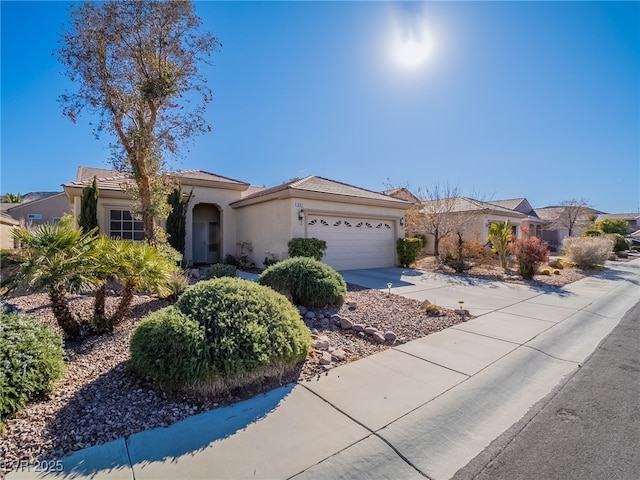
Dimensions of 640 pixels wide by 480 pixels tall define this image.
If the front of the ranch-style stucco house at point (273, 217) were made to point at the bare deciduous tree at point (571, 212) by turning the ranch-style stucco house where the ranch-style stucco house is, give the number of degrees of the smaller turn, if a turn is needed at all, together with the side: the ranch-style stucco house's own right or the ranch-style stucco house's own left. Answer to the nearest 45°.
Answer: approximately 45° to the ranch-style stucco house's own left

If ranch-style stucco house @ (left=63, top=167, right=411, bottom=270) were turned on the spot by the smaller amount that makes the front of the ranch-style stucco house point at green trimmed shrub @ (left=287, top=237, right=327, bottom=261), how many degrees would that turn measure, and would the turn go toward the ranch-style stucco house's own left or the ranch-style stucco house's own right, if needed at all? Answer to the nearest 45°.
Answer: approximately 45° to the ranch-style stucco house's own right

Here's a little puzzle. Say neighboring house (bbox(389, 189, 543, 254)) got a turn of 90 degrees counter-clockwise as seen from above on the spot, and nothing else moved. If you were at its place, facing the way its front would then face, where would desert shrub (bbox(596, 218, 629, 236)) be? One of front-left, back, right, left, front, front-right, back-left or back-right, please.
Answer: front

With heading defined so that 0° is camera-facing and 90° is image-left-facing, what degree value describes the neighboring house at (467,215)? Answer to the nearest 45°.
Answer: approximately 315°

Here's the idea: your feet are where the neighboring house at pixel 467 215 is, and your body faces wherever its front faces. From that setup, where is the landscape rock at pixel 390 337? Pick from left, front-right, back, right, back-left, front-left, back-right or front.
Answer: front-right

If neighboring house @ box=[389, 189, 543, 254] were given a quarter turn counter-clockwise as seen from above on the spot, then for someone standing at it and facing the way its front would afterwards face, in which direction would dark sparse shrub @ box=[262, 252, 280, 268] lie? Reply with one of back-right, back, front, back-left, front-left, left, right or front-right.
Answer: back

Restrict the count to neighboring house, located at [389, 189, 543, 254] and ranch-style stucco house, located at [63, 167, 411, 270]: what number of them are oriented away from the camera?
0

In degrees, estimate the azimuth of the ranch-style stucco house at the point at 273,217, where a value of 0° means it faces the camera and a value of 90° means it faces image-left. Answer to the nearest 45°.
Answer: approximately 315°

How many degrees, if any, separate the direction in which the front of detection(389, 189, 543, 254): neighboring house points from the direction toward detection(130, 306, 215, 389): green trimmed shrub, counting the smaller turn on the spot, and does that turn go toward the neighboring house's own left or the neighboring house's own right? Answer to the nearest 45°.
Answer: approximately 45° to the neighboring house's own right

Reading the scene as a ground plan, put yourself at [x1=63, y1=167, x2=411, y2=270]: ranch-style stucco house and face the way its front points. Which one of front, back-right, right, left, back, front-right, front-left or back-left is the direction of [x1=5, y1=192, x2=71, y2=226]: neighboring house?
back

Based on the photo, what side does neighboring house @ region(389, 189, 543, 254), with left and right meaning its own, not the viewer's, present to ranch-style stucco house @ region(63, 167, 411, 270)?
right

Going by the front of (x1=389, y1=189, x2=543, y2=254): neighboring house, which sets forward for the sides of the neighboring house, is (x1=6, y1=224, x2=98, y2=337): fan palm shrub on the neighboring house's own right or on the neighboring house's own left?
on the neighboring house's own right

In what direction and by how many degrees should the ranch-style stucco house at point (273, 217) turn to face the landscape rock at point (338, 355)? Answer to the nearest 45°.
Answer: approximately 45° to its right

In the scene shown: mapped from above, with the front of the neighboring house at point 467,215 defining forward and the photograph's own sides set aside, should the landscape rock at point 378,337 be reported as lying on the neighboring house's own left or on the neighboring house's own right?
on the neighboring house's own right

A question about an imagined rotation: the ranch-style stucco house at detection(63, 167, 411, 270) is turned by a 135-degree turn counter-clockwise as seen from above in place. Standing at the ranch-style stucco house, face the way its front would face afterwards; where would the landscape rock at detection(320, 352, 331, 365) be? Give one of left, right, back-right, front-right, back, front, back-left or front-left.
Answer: back
